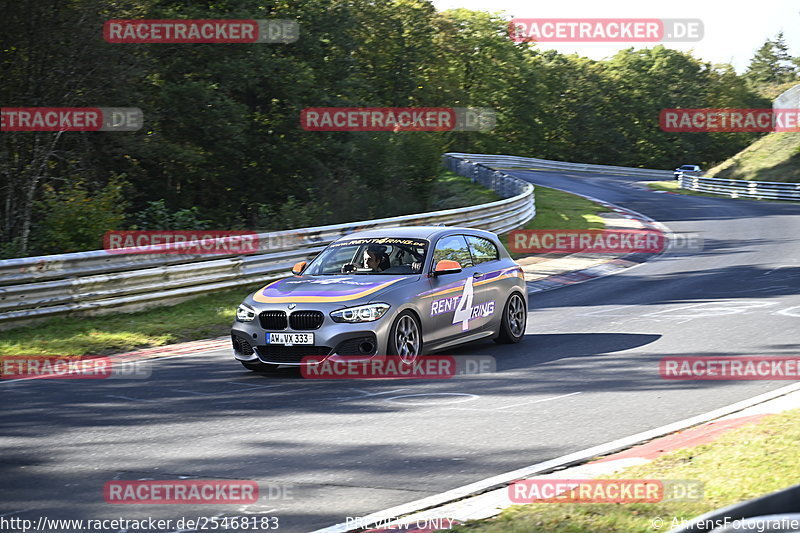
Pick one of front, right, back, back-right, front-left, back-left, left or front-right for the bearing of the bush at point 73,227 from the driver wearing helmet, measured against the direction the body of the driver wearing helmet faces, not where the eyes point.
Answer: right

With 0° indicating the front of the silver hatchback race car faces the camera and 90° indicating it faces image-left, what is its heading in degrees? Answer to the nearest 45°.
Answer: approximately 45°

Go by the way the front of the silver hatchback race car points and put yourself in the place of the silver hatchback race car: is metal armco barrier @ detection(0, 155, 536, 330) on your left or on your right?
on your right

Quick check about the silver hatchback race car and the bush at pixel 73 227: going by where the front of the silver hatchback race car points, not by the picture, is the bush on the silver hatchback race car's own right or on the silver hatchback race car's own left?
on the silver hatchback race car's own right

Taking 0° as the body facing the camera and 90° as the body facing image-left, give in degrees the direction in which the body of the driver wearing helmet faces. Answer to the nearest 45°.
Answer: approximately 45°
